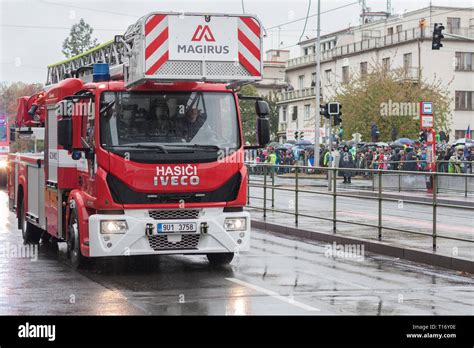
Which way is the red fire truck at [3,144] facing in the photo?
toward the camera

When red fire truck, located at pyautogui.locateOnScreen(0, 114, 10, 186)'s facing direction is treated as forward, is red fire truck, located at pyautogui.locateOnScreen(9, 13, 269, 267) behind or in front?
in front

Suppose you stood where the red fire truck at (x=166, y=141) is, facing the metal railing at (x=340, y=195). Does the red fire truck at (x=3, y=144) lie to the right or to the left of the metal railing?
left

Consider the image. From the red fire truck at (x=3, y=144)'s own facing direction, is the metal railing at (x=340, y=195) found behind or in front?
in front
